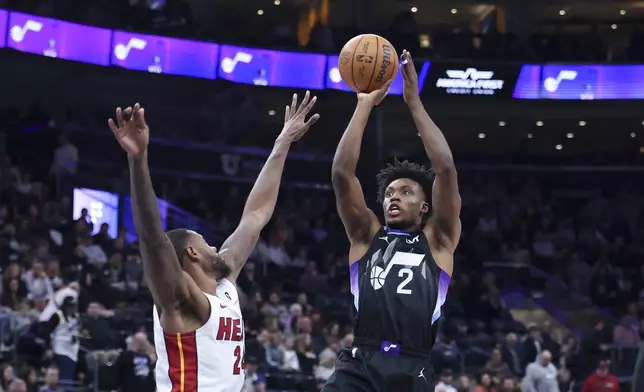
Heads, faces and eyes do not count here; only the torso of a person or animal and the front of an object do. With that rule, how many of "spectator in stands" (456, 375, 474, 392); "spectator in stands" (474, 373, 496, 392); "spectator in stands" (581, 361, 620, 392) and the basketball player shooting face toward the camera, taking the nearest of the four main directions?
4

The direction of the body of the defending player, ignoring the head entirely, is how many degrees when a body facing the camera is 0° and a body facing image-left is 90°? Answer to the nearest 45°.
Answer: approximately 315°

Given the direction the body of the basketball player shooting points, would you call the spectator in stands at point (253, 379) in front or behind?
behind

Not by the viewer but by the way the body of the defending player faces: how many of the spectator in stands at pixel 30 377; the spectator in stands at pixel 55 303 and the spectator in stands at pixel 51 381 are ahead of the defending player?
0

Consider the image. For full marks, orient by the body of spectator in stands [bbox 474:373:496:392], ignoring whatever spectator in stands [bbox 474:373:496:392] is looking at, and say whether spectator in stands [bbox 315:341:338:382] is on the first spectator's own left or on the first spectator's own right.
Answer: on the first spectator's own right

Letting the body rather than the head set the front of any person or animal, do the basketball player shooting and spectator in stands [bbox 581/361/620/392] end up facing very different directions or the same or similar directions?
same or similar directions

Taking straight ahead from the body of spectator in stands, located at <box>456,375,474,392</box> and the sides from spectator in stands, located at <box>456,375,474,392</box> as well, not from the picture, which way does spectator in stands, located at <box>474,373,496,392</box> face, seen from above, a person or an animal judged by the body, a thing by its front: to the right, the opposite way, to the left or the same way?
the same way

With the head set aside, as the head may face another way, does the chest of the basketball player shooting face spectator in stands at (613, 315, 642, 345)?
no

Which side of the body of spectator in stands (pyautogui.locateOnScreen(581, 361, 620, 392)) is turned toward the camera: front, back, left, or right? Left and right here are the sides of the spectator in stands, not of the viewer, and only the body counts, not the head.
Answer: front

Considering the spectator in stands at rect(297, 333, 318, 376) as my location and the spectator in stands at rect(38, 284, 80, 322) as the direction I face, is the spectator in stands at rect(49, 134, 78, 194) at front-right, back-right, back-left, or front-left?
front-right

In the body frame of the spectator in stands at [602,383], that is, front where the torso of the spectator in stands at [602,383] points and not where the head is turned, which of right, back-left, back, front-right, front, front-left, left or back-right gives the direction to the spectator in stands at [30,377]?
front-right

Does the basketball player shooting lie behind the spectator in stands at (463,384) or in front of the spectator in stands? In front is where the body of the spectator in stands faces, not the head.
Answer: in front

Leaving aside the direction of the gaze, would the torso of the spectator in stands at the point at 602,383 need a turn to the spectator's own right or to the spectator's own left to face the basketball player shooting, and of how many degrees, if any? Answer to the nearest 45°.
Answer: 0° — they already face them

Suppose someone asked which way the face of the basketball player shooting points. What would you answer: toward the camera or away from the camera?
toward the camera

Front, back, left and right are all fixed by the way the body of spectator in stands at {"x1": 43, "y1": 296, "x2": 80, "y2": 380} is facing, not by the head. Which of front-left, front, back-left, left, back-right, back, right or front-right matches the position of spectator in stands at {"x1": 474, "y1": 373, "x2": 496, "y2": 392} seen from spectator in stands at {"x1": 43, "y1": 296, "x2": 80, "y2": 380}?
front-left

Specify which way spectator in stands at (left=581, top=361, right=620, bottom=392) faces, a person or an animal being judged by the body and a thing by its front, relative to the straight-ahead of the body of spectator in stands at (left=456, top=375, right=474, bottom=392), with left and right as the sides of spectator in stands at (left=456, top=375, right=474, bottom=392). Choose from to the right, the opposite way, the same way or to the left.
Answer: the same way
